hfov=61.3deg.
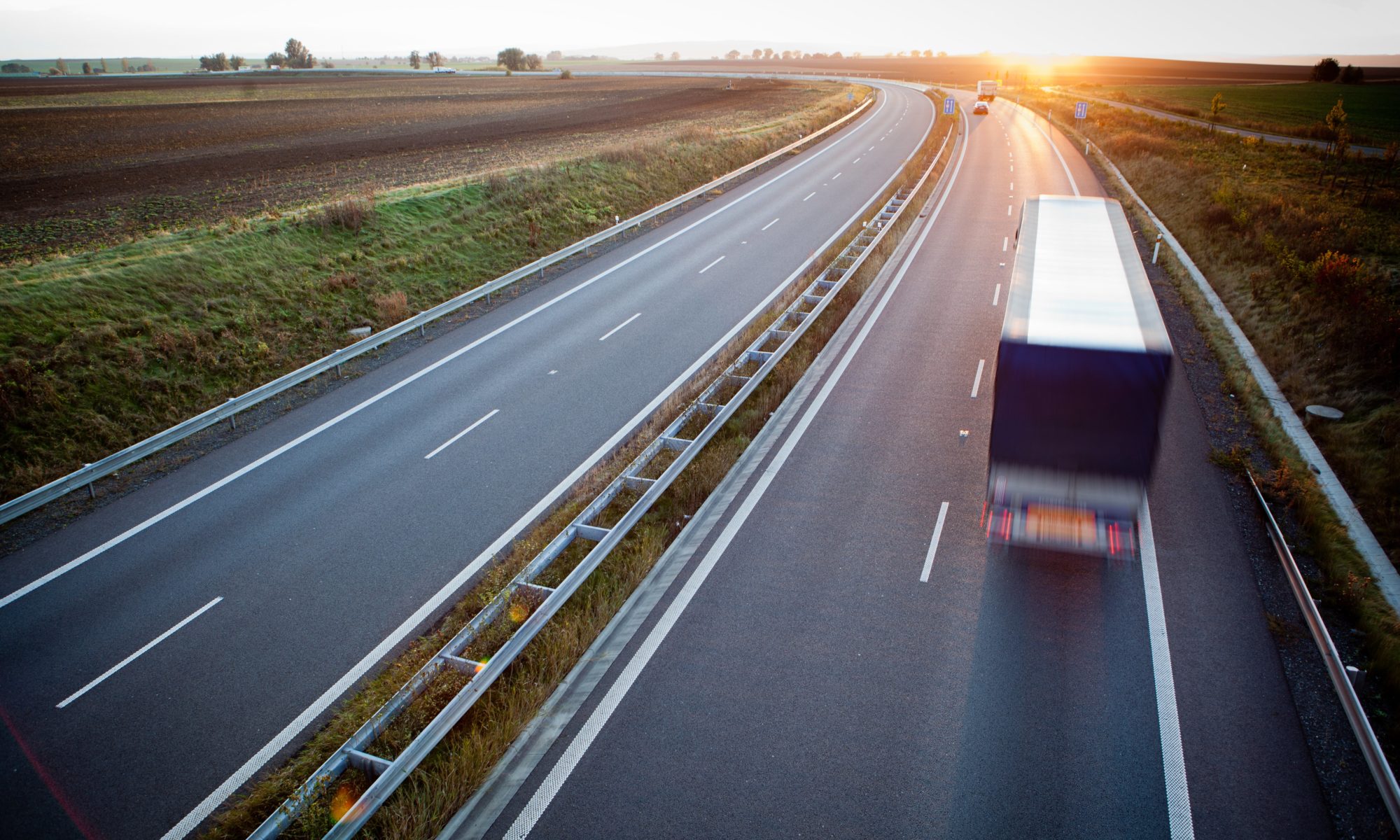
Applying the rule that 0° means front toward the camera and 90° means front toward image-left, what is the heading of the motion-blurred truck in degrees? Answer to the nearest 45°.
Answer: approximately 180°

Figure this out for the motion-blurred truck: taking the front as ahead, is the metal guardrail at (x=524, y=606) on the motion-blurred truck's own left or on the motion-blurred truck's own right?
on the motion-blurred truck's own left

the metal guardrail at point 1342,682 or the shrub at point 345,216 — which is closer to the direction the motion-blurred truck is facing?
the shrub

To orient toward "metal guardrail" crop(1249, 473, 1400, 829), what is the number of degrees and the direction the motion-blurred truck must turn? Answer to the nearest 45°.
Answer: approximately 135° to its right

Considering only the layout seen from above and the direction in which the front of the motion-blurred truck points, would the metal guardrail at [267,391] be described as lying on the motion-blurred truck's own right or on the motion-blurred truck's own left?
on the motion-blurred truck's own left

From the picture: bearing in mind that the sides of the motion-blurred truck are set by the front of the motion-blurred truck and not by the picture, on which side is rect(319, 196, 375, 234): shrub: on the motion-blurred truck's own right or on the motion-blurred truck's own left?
on the motion-blurred truck's own left
